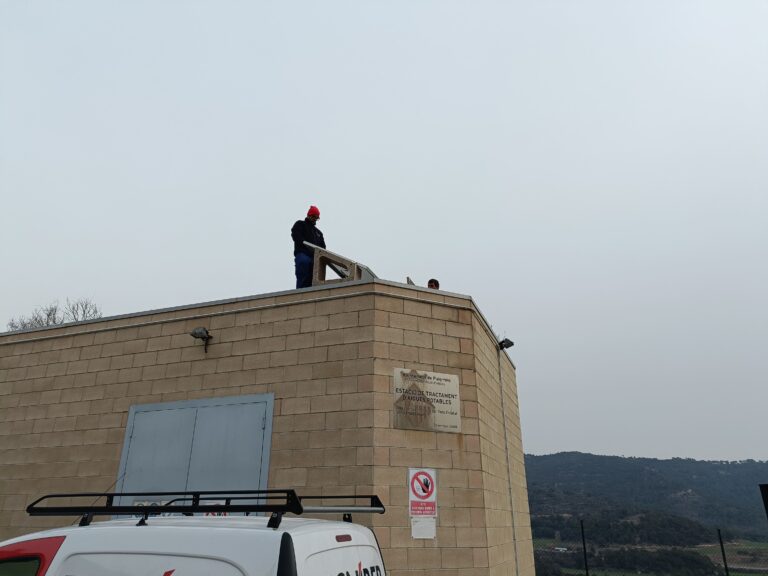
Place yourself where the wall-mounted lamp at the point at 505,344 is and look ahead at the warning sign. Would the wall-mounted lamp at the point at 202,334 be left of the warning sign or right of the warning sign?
right

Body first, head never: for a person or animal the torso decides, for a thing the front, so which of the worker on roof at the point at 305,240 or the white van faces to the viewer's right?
the worker on roof

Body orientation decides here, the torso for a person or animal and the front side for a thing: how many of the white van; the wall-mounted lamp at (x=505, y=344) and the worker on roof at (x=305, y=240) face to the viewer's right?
2

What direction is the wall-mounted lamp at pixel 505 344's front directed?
to the viewer's right

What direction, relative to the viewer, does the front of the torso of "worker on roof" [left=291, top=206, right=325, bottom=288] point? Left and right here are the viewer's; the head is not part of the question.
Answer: facing to the right of the viewer

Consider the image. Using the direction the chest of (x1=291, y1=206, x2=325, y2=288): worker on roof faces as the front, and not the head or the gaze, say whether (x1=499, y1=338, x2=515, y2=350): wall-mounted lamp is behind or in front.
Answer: in front

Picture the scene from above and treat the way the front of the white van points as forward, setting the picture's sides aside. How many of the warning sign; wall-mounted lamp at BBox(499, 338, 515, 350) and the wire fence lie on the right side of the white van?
3

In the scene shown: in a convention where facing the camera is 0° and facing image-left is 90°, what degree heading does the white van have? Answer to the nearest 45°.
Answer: approximately 135°
